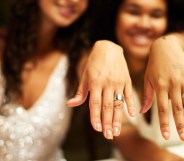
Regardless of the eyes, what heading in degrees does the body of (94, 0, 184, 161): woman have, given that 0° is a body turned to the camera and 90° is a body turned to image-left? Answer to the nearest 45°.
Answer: approximately 0°

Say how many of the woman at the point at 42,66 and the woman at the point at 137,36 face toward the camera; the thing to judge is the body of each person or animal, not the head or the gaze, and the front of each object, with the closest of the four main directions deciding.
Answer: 2

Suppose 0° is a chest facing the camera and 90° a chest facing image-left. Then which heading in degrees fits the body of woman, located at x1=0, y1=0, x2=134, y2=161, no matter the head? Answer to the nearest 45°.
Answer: approximately 0°
